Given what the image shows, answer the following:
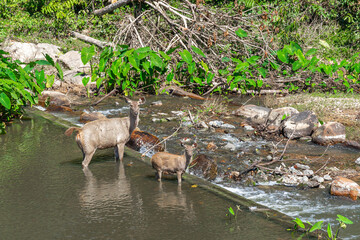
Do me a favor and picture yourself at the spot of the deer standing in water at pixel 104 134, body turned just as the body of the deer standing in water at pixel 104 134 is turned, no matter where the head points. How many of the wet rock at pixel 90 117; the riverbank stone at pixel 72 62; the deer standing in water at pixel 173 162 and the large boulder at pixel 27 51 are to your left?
3

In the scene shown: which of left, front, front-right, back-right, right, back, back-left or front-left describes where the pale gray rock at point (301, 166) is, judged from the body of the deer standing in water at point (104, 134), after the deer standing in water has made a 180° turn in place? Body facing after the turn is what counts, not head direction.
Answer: back

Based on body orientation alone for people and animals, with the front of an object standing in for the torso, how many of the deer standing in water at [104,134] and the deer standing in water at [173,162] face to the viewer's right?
2

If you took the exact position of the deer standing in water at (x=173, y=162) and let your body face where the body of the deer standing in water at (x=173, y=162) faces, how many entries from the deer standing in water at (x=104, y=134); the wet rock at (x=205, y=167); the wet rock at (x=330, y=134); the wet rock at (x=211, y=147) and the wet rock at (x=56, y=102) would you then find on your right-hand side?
0

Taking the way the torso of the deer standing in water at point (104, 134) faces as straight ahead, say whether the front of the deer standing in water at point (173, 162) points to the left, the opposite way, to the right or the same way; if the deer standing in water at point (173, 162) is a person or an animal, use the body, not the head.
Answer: the same way

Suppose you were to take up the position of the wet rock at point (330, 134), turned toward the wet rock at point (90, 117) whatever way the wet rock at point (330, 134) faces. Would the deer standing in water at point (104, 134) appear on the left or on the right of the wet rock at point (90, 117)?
left

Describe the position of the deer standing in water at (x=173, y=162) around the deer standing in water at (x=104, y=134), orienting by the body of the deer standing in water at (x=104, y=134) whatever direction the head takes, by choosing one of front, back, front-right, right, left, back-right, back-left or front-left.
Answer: front-right

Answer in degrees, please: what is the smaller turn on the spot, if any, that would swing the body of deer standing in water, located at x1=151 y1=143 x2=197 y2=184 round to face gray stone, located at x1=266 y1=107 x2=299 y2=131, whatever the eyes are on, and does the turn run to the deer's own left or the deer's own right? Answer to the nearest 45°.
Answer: approximately 45° to the deer's own left

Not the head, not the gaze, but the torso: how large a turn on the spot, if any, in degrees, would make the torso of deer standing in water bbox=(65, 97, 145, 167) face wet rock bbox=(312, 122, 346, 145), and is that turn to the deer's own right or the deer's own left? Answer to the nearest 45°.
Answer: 0° — it already faces it

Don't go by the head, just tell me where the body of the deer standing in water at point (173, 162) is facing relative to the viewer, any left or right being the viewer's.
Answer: facing to the right of the viewer

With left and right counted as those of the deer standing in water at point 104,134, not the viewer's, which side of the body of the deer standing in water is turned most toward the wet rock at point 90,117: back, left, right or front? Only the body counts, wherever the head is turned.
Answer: left

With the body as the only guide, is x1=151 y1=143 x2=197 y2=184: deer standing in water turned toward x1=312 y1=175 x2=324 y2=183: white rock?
yes

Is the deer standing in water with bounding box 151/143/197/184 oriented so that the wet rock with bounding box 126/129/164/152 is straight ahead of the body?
no

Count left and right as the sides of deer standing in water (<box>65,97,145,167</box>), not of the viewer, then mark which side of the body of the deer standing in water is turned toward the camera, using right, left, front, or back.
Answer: right

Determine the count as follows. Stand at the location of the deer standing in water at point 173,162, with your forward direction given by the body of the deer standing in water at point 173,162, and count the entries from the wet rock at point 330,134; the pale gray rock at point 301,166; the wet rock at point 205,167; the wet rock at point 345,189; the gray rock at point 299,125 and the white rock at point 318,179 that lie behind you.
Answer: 0

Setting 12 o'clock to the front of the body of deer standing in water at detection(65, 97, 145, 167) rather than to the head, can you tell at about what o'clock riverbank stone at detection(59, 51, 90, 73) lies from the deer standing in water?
The riverbank stone is roughly at 9 o'clock from the deer standing in water.
